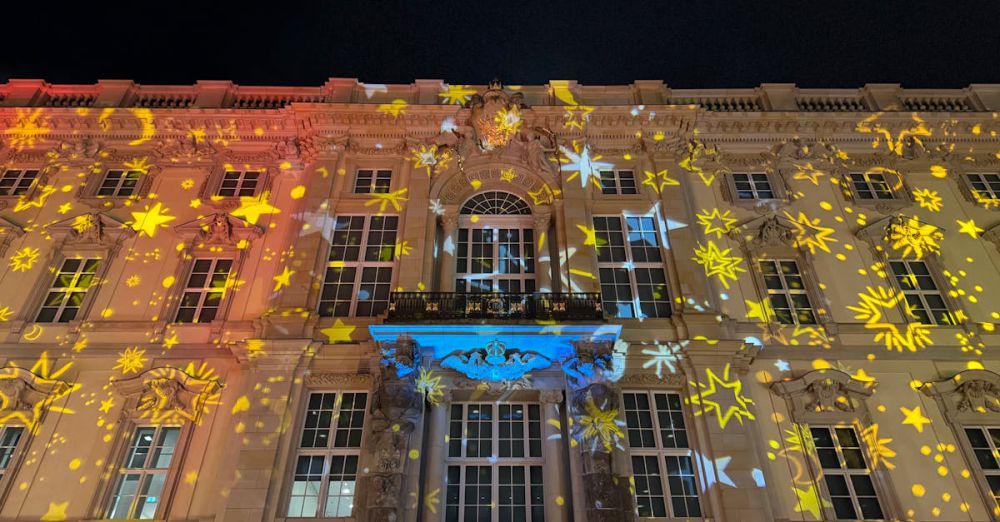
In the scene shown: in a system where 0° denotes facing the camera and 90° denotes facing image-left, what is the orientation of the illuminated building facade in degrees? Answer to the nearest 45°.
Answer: approximately 0°
